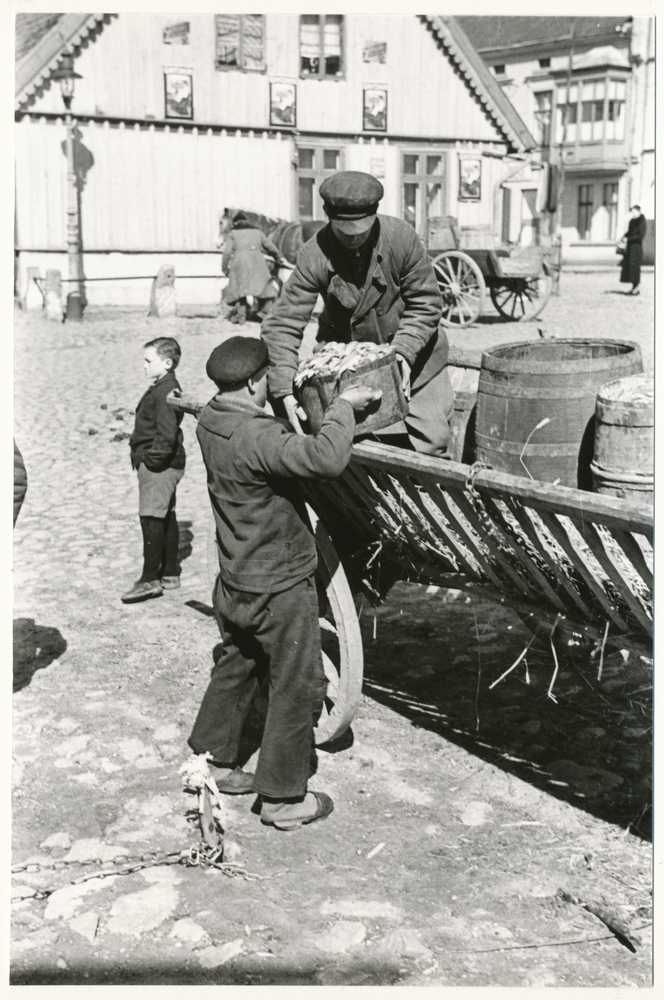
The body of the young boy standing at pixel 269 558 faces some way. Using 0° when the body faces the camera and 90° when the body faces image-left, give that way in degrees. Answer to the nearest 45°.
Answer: approximately 225°

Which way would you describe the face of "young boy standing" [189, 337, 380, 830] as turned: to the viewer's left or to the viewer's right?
to the viewer's right

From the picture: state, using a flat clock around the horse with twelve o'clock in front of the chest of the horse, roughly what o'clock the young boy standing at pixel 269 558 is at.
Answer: The young boy standing is roughly at 9 o'clock from the horse.

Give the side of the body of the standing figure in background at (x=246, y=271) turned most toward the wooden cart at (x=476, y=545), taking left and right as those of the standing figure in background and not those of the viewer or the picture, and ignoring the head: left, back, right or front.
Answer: back

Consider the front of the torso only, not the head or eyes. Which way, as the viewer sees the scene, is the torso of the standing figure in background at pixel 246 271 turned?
away from the camera

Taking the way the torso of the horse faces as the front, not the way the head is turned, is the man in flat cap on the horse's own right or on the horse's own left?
on the horse's own left

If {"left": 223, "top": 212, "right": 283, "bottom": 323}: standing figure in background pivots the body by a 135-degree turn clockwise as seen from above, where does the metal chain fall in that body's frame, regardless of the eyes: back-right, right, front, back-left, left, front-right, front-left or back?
front-right

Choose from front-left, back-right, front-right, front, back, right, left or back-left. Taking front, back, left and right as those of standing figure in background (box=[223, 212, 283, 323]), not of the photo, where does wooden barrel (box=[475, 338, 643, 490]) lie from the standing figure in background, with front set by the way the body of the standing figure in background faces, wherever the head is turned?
back

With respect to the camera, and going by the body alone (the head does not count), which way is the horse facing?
to the viewer's left

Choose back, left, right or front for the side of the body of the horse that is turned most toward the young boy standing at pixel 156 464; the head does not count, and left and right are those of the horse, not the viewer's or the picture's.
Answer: left

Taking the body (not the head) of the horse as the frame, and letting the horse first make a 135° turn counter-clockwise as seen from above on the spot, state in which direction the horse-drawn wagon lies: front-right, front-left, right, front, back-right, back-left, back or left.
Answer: front
